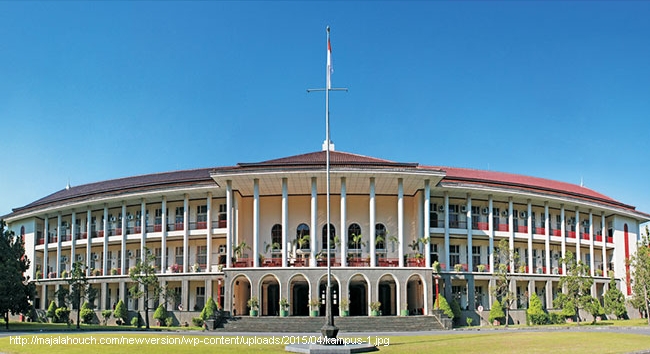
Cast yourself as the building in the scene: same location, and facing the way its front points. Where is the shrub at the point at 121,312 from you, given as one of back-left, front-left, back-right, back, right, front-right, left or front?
right

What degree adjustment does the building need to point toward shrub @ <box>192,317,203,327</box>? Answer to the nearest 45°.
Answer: approximately 45° to its right

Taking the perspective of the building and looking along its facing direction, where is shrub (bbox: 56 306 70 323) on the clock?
The shrub is roughly at 3 o'clock from the building.

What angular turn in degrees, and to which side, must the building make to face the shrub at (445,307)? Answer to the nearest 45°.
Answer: approximately 45° to its left

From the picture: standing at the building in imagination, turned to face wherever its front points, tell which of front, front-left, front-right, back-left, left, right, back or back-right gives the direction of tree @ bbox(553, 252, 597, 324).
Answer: left

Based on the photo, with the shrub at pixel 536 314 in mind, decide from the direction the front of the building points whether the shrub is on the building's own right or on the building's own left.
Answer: on the building's own left

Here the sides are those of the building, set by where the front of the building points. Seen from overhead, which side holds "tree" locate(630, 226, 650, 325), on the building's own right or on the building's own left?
on the building's own left

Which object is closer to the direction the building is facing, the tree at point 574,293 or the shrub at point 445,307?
the shrub

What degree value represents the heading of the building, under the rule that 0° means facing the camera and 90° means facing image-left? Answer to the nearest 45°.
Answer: approximately 0°

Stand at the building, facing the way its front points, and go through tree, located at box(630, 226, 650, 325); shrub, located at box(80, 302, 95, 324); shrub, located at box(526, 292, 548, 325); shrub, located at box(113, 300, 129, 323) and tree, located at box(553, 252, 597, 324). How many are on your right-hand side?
2

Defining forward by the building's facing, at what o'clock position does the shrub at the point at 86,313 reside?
The shrub is roughly at 3 o'clock from the building.
